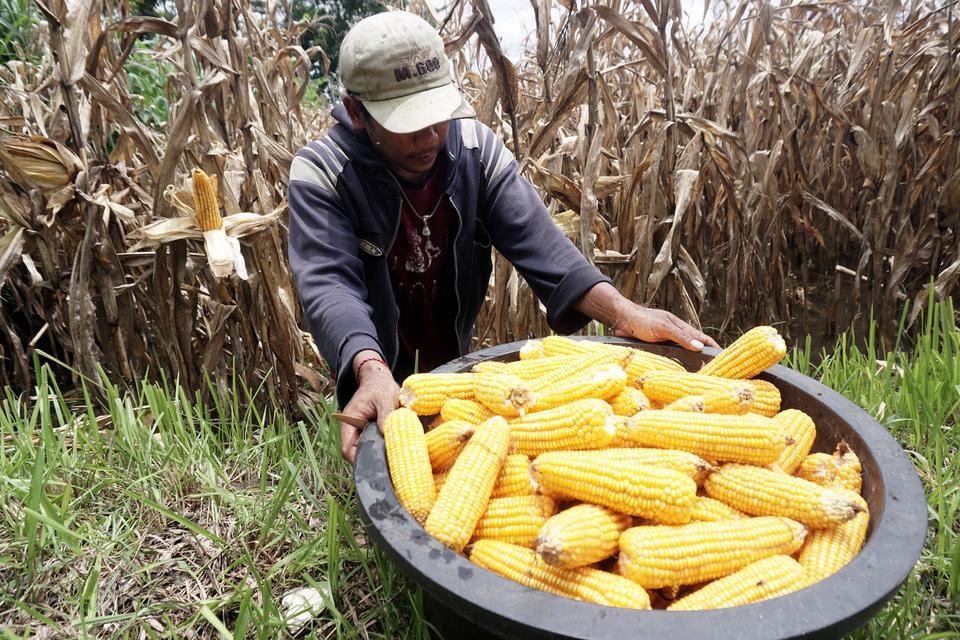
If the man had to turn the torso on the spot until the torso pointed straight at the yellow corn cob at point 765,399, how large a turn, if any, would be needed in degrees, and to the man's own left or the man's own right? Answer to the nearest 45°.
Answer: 0° — they already face it

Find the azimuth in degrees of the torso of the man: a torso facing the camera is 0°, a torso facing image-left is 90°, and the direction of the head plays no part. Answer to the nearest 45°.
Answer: approximately 315°

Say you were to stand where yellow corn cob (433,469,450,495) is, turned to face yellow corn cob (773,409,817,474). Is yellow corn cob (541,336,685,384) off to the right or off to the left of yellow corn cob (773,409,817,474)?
left

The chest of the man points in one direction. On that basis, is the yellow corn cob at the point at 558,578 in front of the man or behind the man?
in front

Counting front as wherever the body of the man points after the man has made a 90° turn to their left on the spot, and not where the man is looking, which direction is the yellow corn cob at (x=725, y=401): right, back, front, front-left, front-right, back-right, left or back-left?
right

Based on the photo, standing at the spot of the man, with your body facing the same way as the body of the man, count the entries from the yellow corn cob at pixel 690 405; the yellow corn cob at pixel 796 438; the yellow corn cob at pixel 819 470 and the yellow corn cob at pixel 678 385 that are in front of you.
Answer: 4

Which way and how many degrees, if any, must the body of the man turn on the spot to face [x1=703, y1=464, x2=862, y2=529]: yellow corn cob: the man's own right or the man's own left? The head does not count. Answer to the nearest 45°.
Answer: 0° — they already face it

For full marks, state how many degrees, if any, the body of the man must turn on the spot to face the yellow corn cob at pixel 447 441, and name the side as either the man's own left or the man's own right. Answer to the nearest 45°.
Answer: approximately 45° to the man's own right

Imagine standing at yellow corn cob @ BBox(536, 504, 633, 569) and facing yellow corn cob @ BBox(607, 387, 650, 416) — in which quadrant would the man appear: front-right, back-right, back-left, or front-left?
front-left

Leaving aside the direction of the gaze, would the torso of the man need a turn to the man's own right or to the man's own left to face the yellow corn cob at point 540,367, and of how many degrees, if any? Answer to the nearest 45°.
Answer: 0° — they already face it

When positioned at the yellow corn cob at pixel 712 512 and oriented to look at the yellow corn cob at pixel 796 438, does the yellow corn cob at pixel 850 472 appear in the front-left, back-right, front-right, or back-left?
front-right

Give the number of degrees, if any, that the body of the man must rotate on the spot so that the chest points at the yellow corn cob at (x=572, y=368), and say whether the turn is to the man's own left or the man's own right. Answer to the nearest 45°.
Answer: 0° — they already face it

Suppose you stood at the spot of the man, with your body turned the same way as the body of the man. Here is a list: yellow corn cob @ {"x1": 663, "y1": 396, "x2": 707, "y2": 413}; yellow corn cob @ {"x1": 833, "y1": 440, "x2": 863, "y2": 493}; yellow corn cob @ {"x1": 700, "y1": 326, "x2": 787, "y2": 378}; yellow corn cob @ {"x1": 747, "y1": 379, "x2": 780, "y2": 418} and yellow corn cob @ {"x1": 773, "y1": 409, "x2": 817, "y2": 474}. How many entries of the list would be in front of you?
5

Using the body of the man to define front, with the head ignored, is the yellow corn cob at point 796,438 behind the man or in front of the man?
in front
